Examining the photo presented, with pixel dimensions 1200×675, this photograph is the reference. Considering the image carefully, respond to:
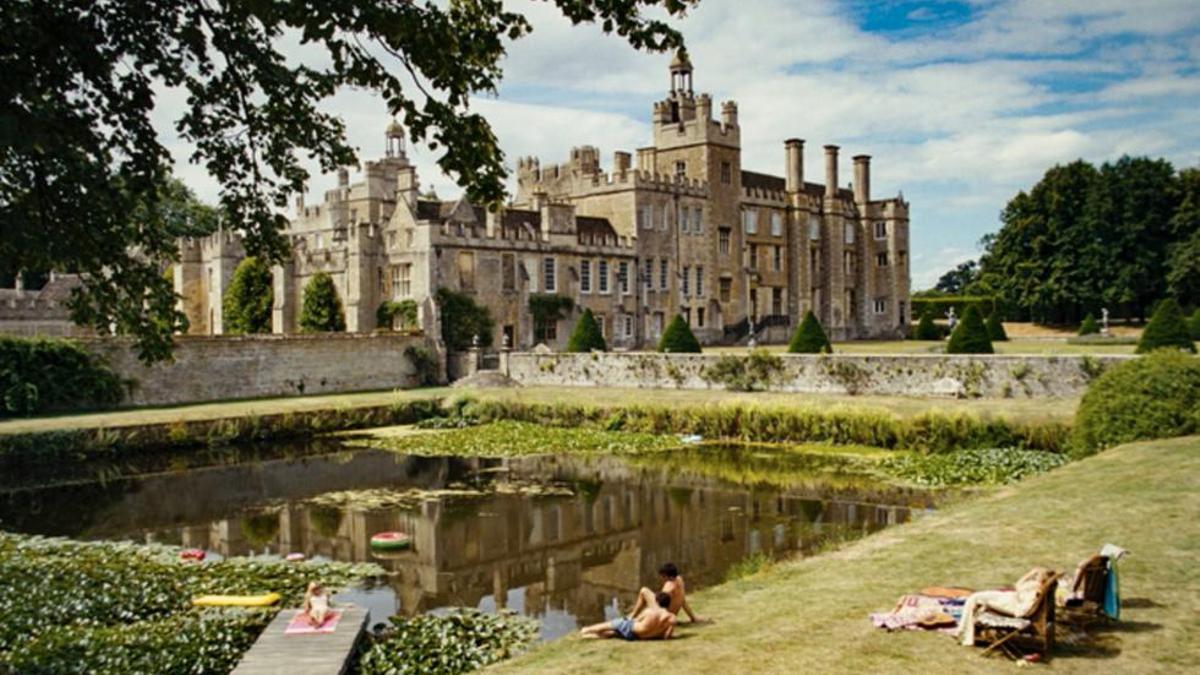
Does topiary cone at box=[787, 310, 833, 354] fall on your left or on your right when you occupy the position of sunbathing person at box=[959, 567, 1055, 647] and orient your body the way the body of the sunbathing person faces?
on your right

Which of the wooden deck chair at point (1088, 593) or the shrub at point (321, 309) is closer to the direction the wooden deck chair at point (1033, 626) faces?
the shrub

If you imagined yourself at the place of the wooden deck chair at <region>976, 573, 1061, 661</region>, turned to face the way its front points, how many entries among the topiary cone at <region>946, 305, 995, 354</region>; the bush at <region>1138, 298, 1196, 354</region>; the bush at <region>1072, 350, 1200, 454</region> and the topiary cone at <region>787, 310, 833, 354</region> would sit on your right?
4

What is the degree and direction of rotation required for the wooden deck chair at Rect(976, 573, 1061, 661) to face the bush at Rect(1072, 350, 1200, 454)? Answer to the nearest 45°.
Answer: approximately 90° to its right

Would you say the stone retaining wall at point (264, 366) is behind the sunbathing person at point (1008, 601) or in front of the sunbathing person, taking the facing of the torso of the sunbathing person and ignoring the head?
in front

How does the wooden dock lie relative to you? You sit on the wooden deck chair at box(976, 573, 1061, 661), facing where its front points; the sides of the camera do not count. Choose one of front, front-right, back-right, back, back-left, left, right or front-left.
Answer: front

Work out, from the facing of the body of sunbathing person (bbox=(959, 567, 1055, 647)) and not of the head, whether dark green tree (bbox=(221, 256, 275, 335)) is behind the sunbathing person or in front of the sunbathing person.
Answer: in front

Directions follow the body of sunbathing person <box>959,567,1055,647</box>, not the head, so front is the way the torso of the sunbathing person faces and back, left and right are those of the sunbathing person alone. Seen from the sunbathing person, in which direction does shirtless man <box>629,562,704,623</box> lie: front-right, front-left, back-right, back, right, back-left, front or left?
front

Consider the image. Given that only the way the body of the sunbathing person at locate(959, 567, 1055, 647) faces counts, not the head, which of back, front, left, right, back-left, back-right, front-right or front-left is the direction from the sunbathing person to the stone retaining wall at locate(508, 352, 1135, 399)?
right

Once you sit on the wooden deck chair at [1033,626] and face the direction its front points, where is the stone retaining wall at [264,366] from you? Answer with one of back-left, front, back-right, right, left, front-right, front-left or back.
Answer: front-right

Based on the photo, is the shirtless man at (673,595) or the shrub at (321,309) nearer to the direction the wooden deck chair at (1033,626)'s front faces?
the shirtless man

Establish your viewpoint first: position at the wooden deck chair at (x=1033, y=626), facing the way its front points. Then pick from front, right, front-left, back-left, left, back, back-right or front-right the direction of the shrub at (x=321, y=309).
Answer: front-right

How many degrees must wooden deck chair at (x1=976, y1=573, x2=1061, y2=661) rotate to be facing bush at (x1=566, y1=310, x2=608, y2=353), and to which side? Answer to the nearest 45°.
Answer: approximately 45° to its right

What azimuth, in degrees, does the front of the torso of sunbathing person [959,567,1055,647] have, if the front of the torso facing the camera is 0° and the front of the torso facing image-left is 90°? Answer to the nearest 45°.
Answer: approximately 90°

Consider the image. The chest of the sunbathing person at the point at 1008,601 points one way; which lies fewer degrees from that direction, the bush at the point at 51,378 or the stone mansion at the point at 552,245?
the bush

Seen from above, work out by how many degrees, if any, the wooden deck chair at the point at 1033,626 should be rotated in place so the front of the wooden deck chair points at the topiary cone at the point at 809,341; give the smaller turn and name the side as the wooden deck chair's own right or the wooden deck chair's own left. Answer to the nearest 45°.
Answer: approximately 90° to the wooden deck chair's own right

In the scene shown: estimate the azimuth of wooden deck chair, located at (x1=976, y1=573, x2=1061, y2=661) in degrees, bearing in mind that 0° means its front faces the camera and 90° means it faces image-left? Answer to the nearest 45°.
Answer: approximately 90°
